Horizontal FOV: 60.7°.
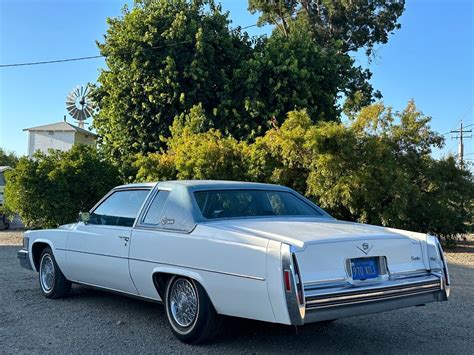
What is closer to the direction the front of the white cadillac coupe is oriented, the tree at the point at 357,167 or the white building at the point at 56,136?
the white building

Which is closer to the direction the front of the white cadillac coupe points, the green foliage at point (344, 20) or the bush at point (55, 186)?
the bush

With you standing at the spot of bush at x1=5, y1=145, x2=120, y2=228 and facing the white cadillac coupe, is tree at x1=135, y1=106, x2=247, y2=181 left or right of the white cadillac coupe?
left

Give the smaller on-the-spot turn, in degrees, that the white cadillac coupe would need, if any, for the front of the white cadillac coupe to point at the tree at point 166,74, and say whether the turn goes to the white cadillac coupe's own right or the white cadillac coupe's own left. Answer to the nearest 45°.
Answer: approximately 45° to the white cadillac coupe's own right

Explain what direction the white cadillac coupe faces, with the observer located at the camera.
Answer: facing away from the viewer and to the left of the viewer

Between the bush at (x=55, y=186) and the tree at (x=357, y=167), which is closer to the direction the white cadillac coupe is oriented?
the bush

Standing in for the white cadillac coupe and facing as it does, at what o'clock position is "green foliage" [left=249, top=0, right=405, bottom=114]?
The green foliage is roughly at 2 o'clock from the white cadillac coupe.
